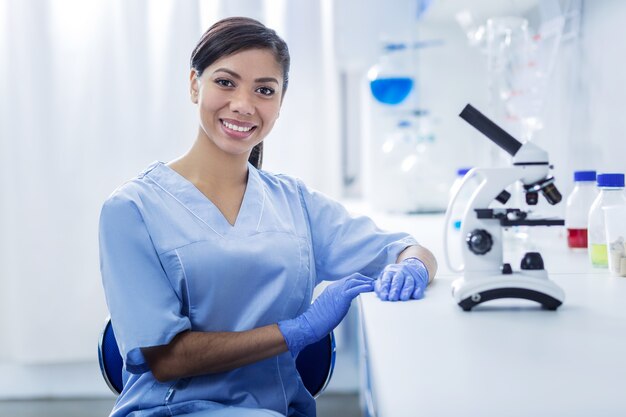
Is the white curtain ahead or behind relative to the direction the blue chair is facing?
behind

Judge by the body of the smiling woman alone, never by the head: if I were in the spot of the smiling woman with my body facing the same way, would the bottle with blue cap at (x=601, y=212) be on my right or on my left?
on my left

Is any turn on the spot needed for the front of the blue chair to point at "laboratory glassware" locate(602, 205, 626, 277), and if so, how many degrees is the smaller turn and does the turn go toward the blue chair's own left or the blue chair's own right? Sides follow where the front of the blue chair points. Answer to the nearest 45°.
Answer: approximately 90° to the blue chair's own left

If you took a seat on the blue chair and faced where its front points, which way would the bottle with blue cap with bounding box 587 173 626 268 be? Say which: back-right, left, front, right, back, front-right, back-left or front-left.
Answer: left

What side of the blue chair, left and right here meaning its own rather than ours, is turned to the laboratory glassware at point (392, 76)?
back

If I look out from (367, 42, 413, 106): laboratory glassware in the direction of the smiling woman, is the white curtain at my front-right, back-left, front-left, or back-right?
front-right

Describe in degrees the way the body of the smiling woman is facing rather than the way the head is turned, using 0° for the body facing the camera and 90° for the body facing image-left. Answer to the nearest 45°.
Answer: approximately 315°

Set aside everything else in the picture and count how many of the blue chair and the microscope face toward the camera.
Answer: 1

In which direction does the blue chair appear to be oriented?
toward the camera
